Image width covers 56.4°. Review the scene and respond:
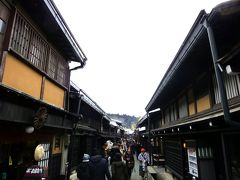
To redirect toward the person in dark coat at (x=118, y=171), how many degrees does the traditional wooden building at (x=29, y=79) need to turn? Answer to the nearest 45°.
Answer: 0° — it already faces them

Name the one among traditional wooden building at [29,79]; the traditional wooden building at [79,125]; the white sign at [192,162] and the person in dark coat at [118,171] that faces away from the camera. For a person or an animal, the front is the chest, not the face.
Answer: the person in dark coat

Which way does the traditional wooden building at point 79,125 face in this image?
to the viewer's right

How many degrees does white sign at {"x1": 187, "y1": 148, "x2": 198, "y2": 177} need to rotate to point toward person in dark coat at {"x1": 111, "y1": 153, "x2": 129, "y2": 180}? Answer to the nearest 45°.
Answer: approximately 45° to its right

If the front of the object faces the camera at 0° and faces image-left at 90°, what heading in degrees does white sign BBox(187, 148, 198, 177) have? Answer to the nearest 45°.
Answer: approximately 45°

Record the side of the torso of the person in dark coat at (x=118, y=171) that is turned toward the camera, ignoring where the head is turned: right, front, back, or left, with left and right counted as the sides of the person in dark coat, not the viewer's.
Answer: back

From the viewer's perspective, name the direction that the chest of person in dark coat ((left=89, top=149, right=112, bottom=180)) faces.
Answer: away from the camera

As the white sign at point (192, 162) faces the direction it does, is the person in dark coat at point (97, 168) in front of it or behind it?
in front
